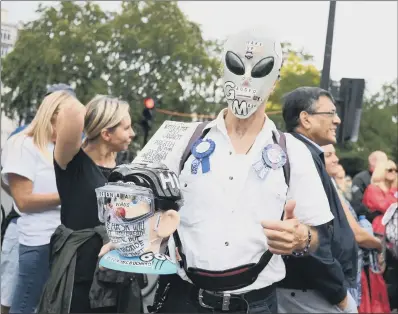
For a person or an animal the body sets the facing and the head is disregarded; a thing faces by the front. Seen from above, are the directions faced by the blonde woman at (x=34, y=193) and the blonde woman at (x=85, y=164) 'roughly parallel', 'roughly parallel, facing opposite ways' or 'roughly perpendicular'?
roughly parallel

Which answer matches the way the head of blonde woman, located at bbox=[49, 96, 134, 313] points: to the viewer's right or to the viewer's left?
to the viewer's right

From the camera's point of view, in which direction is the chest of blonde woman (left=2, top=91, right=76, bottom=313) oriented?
to the viewer's right

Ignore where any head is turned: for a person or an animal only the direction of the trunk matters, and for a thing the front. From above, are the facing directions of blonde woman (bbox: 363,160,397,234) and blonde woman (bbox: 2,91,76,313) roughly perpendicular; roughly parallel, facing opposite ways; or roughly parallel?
roughly perpendicular

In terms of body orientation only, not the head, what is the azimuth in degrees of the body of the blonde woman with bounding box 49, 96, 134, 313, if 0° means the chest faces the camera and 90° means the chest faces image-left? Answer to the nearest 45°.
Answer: approximately 270°

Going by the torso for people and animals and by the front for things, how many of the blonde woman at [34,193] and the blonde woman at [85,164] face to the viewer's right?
2

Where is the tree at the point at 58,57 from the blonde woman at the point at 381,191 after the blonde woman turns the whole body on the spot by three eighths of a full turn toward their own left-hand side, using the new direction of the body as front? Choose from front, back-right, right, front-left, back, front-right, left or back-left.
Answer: front-left

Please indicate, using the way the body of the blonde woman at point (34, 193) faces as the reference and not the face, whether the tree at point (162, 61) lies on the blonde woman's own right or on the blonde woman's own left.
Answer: on the blonde woman's own left

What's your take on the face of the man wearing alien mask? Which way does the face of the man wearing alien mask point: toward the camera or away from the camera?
toward the camera

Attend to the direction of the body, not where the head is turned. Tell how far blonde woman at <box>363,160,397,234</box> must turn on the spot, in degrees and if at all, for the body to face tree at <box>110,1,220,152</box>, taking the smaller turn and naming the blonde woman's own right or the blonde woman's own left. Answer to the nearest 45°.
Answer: approximately 180°
